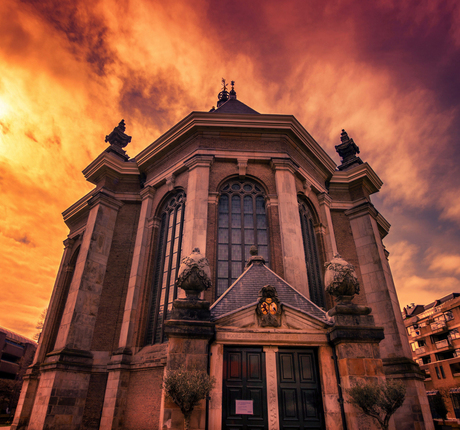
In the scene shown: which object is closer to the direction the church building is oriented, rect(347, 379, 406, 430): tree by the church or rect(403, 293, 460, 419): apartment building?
the tree by the church

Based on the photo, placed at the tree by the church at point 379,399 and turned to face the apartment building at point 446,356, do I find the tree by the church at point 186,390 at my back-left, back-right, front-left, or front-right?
back-left

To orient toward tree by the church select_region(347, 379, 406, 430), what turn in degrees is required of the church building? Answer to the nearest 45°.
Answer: approximately 45° to its left

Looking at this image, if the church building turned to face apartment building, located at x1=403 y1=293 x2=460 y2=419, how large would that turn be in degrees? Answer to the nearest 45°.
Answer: approximately 135° to its left

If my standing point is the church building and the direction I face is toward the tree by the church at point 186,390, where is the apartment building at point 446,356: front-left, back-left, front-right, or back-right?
back-left

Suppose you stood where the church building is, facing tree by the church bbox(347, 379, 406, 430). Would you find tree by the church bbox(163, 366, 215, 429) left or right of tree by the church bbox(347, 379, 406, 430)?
right

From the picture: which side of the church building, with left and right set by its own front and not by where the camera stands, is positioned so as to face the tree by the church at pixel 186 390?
front

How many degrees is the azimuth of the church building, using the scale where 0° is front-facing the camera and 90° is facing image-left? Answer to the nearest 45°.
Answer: approximately 0°
